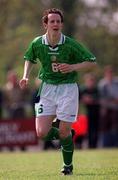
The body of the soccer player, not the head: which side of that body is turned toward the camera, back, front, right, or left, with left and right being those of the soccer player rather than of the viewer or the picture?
front

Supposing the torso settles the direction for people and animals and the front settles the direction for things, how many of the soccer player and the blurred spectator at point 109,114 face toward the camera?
2

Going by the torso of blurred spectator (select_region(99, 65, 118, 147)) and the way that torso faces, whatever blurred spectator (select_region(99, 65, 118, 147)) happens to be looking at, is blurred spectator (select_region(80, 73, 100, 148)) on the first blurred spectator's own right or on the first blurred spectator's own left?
on the first blurred spectator's own right

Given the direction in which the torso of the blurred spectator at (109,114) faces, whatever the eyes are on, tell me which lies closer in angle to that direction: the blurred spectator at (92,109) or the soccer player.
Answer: the soccer player

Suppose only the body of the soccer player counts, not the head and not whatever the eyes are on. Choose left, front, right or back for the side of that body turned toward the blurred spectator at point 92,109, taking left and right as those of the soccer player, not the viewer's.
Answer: back

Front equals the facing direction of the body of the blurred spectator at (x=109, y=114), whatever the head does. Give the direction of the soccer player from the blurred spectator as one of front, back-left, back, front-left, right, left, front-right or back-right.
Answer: front

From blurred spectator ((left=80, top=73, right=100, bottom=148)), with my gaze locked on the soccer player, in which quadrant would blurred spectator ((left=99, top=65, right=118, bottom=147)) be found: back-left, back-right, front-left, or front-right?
back-left

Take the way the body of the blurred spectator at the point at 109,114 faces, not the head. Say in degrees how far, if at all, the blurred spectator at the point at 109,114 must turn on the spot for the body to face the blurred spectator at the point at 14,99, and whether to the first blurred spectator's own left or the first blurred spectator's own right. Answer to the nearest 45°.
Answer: approximately 90° to the first blurred spectator's own right

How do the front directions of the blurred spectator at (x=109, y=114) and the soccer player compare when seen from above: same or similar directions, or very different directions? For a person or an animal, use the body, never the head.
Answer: same or similar directions

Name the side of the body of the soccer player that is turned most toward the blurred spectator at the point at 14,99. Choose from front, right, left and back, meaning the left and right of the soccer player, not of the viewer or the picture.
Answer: back

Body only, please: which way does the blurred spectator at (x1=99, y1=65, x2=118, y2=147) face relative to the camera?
toward the camera
